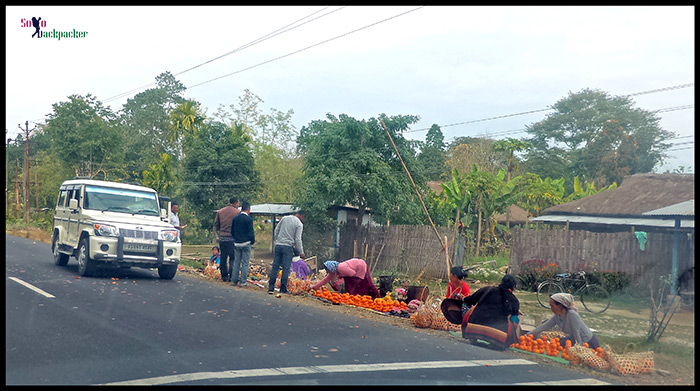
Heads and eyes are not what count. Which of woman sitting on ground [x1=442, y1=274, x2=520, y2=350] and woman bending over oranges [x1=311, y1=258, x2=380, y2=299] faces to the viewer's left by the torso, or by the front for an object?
woman bending over oranges [x1=311, y1=258, x2=380, y2=299]

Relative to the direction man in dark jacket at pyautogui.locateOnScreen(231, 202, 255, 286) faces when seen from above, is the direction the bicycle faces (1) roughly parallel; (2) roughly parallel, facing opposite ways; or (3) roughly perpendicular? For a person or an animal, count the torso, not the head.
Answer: roughly perpendicular

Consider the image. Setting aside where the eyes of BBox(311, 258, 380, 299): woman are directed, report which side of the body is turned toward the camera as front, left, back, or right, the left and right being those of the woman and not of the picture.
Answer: left

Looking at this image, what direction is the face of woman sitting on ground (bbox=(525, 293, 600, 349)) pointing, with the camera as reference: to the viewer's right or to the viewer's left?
to the viewer's left

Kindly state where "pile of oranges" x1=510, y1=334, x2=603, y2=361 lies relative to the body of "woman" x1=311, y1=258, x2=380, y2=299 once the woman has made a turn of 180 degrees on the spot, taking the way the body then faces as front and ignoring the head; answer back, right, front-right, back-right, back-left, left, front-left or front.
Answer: front-right

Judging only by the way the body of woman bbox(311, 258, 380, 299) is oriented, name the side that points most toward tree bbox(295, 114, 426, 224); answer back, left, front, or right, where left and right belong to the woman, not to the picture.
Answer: right
